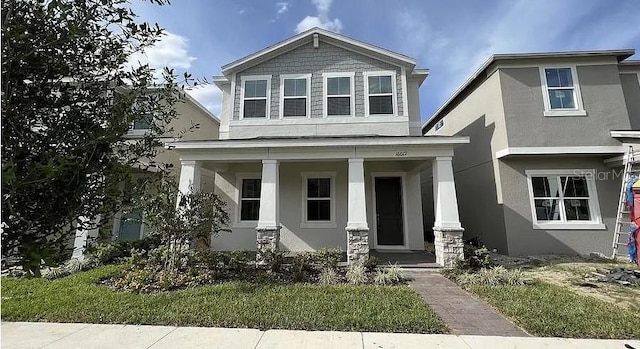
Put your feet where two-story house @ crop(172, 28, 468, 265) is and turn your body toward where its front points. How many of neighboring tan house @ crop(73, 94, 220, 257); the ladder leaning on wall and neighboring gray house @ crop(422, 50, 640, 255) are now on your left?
2

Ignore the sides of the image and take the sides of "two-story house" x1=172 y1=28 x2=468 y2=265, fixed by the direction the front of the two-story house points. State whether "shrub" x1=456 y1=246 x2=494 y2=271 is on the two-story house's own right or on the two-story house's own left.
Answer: on the two-story house's own left

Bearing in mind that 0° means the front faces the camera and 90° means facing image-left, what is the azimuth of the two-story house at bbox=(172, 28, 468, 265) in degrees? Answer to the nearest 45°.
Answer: approximately 0°

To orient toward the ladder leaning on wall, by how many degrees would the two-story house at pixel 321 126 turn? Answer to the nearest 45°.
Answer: approximately 90° to its left

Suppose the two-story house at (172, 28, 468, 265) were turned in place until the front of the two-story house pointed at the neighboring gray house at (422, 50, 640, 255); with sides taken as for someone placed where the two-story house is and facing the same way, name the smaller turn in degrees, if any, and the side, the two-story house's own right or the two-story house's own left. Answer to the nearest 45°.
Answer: approximately 90° to the two-story house's own left

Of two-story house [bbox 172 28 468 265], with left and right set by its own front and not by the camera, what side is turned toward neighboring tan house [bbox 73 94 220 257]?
right
